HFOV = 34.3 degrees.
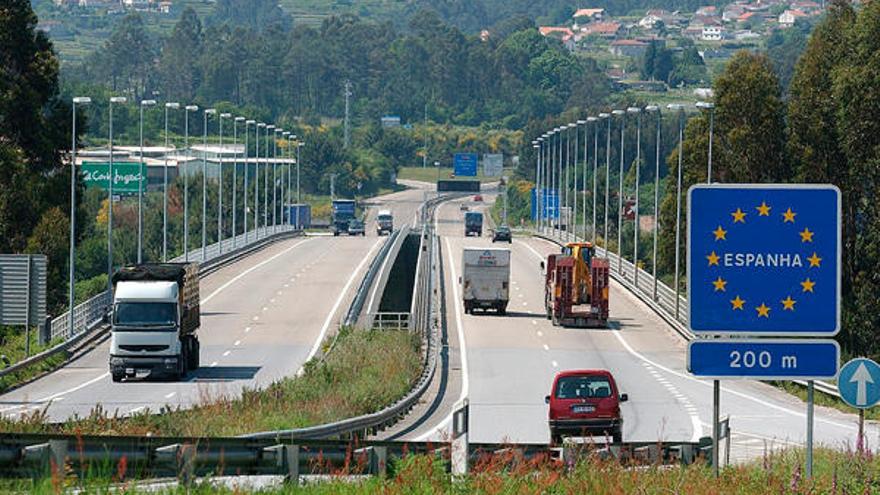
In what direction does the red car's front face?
away from the camera

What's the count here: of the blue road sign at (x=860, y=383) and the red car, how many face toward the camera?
1

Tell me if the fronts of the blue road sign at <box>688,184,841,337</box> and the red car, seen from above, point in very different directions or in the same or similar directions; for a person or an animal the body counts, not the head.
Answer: very different directions

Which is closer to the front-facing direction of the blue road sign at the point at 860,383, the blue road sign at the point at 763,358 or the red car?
the blue road sign

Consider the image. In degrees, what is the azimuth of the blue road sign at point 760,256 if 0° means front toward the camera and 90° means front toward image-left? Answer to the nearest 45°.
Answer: approximately 0°

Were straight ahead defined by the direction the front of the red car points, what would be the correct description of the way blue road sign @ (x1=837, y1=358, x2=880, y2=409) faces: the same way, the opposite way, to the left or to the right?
the opposite way

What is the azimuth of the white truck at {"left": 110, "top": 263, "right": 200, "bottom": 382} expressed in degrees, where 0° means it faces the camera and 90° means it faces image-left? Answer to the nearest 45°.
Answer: approximately 0°
